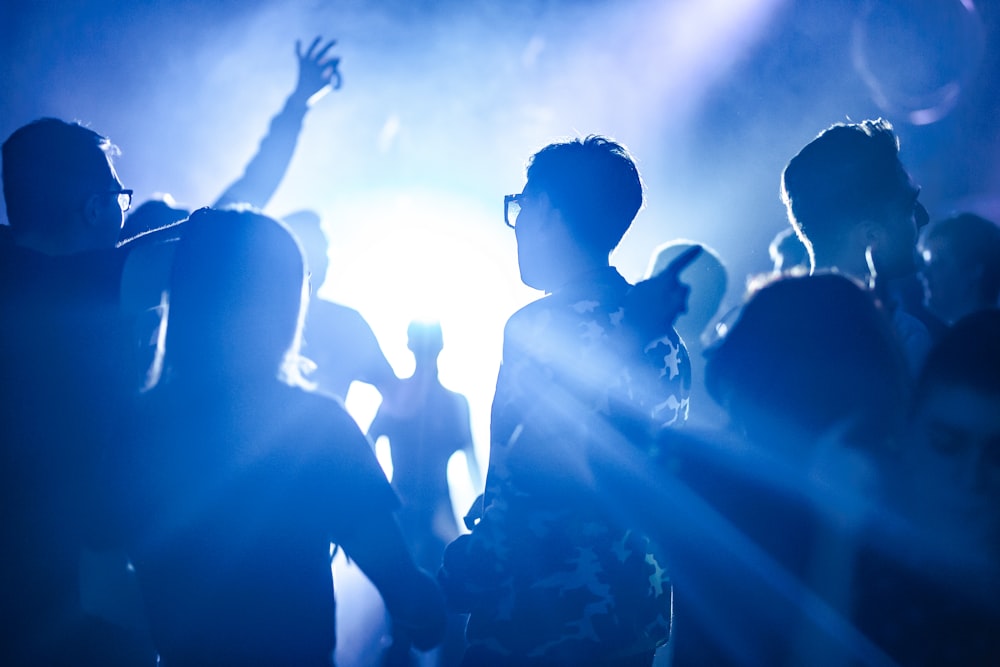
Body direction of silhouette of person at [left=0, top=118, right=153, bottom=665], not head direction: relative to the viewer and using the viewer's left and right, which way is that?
facing away from the viewer and to the right of the viewer

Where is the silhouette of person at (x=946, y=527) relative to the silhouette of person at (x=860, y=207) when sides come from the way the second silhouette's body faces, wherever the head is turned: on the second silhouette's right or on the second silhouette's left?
on the second silhouette's right

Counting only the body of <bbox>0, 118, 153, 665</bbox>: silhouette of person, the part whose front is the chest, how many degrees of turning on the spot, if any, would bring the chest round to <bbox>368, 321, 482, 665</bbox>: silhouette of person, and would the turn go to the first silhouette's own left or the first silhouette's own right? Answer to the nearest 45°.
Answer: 0° — they already face them

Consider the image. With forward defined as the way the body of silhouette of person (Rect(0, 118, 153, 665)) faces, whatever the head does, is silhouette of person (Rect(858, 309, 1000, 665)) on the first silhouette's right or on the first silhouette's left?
on the first silhouette's right

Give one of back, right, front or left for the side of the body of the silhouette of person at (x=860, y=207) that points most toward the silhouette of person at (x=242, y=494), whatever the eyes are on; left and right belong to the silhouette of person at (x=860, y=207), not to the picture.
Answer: back

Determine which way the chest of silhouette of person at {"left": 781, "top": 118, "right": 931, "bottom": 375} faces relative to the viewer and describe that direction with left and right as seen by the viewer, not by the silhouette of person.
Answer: facing away from the viewer and to the right of the viewer

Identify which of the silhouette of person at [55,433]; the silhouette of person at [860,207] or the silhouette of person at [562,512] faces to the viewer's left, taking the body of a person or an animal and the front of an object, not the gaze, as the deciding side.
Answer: the silhouette of person at [562,512]
